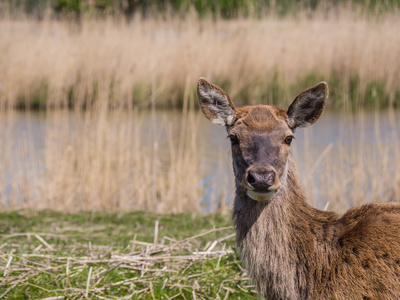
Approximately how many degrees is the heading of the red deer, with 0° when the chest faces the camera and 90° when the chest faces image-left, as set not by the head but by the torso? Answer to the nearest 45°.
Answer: approximately 45°
